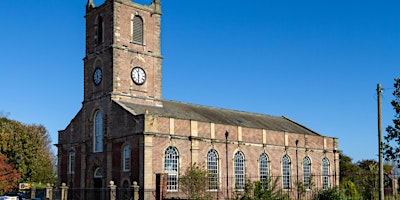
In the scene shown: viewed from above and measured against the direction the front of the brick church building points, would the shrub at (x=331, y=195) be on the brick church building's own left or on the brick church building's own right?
on the brick church building's own left

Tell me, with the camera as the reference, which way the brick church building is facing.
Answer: facing the viewer and to the left of the viewer

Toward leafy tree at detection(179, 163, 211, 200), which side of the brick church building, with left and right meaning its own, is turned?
left

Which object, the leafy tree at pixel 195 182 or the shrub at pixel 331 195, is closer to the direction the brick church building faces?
the leafy tree
